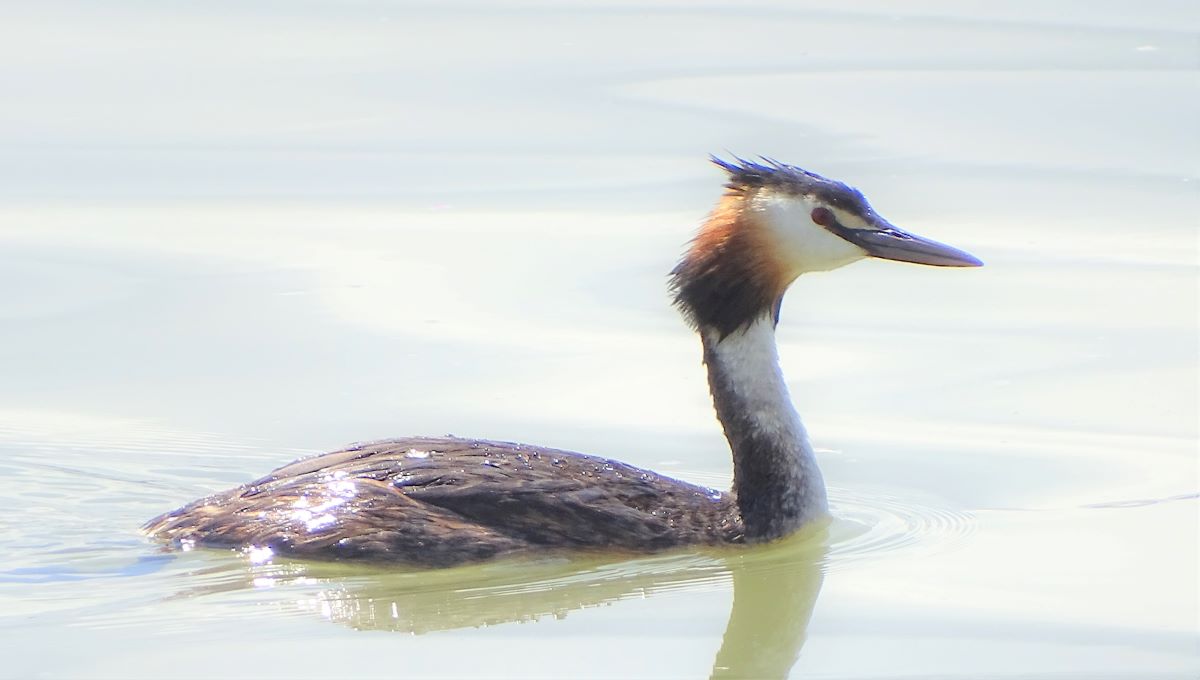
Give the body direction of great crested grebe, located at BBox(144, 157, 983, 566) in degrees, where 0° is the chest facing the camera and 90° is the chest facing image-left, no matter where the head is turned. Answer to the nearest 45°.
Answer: approximately 270°
